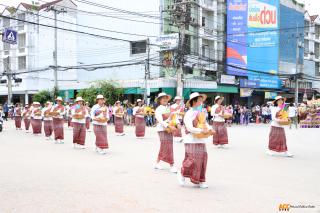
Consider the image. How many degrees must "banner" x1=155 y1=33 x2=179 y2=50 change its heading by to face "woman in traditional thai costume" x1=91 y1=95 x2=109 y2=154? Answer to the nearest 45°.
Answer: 0° — it already faces them

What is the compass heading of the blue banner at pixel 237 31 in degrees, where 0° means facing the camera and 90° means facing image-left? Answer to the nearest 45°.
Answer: approximately 0°

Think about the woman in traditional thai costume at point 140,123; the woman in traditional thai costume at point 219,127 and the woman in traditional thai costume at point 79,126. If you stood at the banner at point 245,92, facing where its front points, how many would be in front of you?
3

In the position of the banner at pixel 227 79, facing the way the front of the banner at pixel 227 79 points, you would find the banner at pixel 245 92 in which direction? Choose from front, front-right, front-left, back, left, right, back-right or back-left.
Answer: back-left

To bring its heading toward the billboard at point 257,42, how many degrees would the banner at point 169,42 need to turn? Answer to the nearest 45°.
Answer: approximately 135° to its left

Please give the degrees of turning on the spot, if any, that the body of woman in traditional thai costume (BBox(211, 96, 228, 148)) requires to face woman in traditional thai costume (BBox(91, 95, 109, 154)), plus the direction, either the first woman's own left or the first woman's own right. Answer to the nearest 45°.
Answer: approximately 90° to the first woman's own right

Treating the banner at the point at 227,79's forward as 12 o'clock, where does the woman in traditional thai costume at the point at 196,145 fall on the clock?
The woman in traditional thai costume is roughly at 12 o'clock from the banner.

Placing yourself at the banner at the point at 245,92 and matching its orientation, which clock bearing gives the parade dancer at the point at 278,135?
The parade dancer is roughly at 12 o'clock from the banner.

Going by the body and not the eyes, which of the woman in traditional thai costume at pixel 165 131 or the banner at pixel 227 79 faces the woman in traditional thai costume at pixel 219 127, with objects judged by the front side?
the banner

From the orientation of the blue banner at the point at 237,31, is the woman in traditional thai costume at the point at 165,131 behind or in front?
in front
